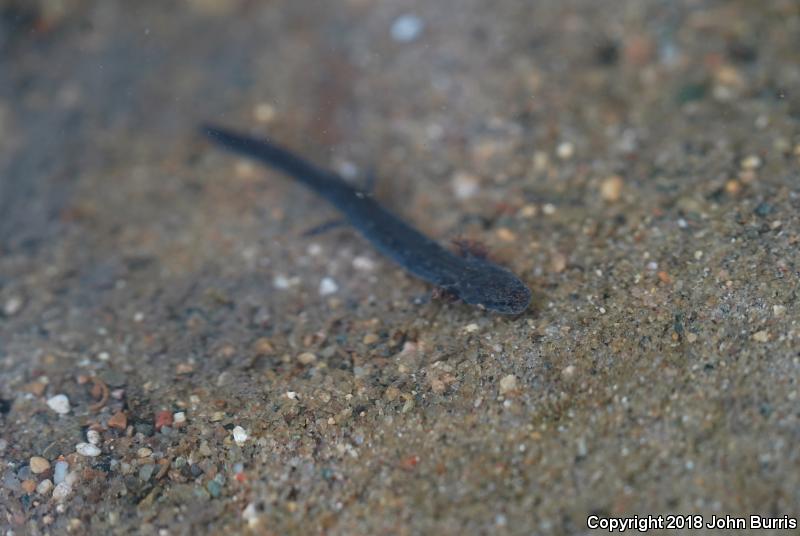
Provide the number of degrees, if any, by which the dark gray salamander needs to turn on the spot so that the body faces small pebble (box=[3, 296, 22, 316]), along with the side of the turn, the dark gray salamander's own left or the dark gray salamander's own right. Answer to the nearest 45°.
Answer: approximately 135° to the dark gray salamander's own right

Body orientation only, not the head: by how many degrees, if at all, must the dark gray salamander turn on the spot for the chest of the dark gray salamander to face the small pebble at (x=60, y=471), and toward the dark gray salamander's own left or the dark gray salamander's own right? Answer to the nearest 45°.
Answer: approximately 90° to the dark gray salamander's own right

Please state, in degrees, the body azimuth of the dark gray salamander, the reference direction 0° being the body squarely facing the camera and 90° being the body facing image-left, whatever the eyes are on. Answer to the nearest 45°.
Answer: approximately 315°

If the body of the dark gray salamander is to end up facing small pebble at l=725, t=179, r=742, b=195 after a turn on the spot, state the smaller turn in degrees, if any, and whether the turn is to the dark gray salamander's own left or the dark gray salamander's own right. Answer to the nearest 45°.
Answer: approximately 45° to the dark gray salamander's own left

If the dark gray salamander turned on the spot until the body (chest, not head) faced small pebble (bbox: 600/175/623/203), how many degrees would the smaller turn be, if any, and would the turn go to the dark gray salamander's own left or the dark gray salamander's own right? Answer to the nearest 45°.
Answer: approximately 45° to the dark gray salamander's own left

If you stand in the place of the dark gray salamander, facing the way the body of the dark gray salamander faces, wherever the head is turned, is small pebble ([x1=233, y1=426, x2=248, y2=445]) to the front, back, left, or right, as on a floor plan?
right

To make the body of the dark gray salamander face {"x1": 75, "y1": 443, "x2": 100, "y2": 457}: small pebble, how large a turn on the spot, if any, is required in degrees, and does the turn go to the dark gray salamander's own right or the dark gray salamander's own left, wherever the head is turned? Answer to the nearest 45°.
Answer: approximately 90° to the dark gray salamander's own right

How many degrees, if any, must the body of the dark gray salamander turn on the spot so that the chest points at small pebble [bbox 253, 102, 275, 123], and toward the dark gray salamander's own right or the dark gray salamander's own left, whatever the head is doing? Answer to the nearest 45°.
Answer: approximately 180°

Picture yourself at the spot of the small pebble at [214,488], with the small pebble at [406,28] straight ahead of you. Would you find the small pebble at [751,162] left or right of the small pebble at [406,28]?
right
